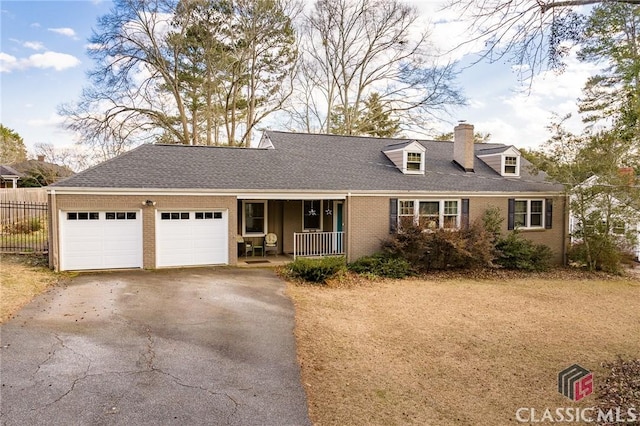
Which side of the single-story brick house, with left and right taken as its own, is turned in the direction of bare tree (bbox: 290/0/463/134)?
back

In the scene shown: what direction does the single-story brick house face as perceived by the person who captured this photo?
facing the viewer

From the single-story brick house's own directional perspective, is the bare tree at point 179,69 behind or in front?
behind

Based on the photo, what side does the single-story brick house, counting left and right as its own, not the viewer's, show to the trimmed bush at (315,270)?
front

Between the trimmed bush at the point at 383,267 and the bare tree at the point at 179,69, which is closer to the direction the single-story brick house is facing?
the trimmed bush

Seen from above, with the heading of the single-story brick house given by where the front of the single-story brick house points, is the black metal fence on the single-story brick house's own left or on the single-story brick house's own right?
on the single-story brick house's own right

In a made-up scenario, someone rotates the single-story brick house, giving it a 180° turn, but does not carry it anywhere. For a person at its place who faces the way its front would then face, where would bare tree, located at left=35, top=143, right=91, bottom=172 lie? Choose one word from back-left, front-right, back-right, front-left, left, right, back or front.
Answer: front-left

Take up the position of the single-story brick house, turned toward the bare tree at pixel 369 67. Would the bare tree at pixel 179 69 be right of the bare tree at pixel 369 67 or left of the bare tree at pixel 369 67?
left

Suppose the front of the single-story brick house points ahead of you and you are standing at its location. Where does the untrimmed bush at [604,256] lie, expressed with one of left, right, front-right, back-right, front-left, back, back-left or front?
left
